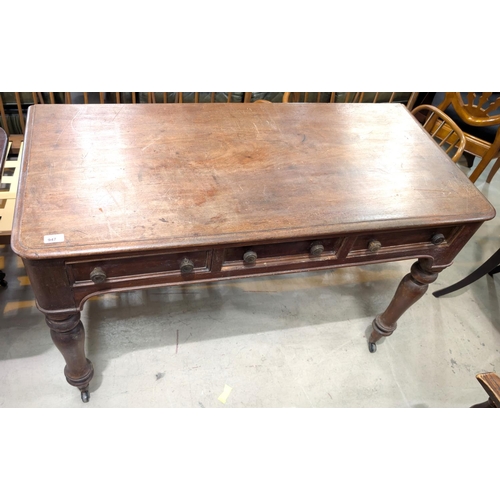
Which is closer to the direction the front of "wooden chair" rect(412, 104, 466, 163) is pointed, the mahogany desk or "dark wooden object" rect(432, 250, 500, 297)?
the mahogany desk

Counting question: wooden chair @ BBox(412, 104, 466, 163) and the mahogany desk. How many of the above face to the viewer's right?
0

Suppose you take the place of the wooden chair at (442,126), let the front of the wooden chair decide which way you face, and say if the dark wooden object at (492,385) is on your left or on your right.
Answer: on your left

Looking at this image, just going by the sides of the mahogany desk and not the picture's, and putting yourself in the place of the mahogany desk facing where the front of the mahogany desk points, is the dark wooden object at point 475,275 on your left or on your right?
on your left

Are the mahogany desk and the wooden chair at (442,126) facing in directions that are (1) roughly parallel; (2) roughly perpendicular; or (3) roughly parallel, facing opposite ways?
roughly perpendicular

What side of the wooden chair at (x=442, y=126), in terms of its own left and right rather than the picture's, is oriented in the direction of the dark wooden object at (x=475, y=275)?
left

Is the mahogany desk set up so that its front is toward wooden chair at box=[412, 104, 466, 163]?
no

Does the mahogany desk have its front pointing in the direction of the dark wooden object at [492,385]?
no

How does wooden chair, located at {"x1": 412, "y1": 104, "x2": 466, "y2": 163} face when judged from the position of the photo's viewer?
facing the viewer and to the left of the viewer

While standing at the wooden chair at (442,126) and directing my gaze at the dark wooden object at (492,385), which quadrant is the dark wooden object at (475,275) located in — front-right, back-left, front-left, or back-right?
front-left

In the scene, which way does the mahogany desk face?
toward the camera

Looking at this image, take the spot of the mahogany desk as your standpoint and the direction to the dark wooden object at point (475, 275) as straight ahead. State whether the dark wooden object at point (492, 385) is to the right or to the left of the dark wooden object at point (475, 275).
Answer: right

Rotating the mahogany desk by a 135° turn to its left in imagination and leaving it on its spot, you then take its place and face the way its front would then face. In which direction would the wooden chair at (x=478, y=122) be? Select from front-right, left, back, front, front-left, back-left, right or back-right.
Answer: front
